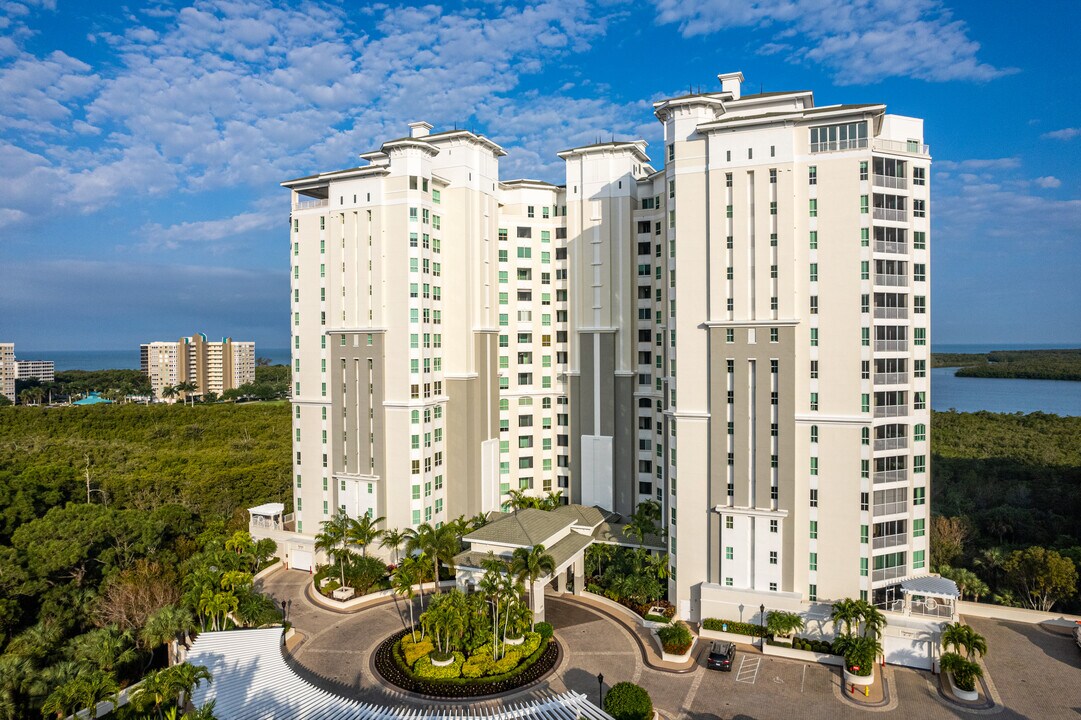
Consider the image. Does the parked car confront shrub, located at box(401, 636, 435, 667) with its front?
no

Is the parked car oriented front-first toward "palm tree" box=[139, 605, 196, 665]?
no

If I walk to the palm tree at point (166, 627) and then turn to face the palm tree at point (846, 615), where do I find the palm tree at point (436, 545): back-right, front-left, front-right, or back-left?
front-left
